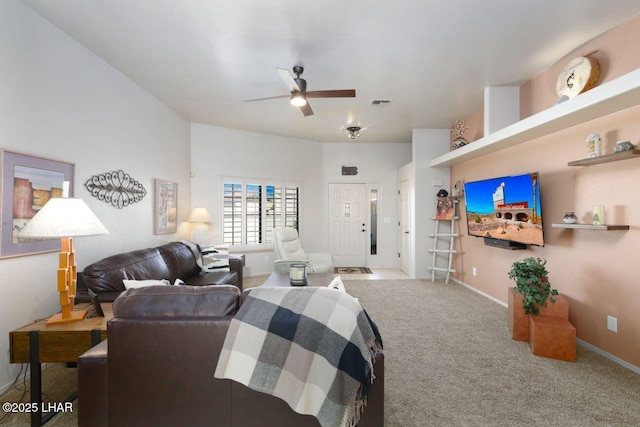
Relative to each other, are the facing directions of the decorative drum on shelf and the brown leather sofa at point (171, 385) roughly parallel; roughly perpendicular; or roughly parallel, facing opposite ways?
roughly perpendicular

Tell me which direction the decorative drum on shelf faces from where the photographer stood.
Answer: facing the viewer and to the left of the viewer

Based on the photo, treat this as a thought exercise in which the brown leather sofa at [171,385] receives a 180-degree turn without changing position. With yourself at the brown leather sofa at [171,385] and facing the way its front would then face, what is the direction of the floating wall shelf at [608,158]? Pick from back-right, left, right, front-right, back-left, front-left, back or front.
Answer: left

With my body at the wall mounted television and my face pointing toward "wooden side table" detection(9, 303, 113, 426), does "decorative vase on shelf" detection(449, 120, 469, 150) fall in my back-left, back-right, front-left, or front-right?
back-right

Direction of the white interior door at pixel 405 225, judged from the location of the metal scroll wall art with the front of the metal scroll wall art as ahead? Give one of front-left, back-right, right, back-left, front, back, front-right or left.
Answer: front-left

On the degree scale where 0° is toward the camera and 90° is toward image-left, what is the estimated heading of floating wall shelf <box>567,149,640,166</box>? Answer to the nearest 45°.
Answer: approximately 45°

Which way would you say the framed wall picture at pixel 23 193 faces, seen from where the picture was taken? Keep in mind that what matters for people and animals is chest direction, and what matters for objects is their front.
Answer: facing the viewer and to the right of the viewer

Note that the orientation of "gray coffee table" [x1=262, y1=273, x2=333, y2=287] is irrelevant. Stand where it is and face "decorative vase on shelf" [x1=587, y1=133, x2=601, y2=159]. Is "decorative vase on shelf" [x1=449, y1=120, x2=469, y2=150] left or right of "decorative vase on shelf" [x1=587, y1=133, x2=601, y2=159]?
left

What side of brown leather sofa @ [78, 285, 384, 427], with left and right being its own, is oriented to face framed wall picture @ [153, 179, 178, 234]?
front

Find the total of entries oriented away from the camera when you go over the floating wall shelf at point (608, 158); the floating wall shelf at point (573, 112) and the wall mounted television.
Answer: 0

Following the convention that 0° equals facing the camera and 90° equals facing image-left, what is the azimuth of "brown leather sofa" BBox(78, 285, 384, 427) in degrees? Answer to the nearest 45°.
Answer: approximately 180°

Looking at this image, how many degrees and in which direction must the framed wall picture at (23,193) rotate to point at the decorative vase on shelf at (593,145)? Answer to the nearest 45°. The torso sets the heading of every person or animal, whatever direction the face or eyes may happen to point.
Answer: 0° — it already faces it

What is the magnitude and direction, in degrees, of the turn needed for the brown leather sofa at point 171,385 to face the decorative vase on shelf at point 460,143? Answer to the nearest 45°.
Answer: approximately 45° to its right

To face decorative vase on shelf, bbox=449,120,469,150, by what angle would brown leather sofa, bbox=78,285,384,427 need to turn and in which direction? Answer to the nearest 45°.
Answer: approximately 45° to its right

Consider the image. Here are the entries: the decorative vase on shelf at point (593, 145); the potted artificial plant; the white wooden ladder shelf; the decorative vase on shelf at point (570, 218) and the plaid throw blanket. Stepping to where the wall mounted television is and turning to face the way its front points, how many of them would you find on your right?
1

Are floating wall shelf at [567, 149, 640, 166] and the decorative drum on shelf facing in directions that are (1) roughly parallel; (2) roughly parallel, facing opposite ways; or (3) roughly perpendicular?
roughly parallel
